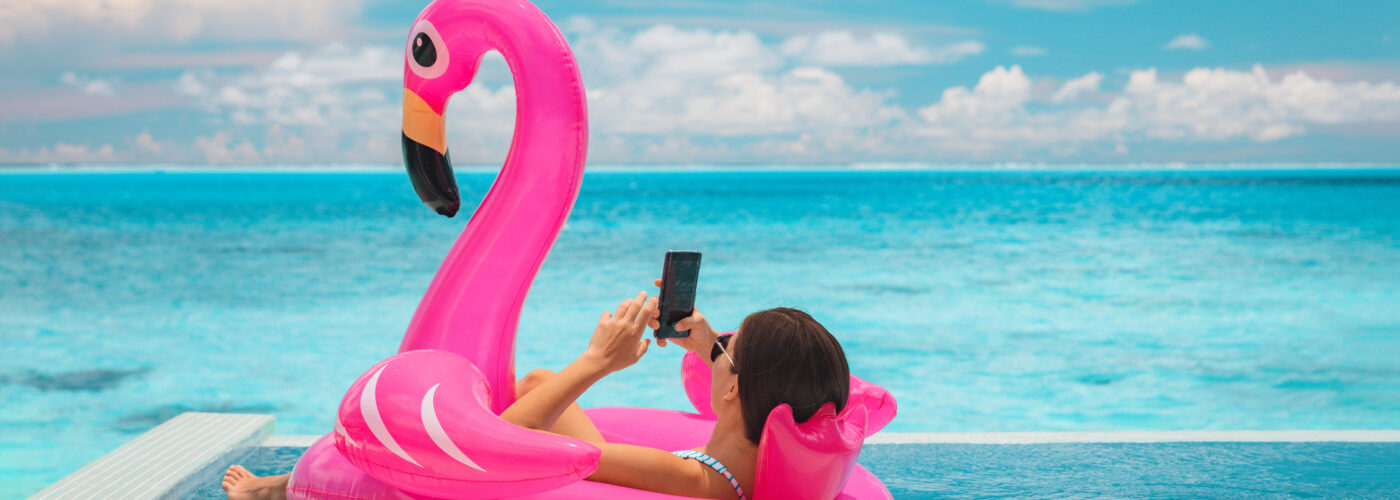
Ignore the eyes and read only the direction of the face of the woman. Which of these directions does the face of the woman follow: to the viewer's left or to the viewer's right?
to the viewer's left

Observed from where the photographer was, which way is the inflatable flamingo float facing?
facing away from the viewer and to the left of the viewer
